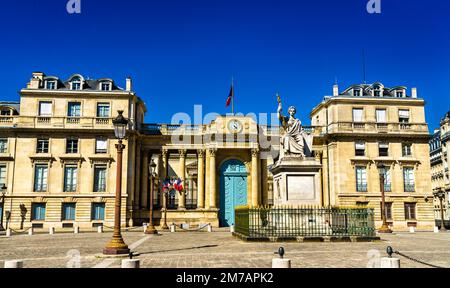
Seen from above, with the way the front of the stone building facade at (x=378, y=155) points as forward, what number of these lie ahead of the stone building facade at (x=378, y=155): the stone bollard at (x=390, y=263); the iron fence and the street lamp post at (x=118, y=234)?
3

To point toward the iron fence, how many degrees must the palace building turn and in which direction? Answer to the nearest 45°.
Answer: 0° — it already faces it

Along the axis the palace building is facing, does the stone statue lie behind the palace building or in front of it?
in front

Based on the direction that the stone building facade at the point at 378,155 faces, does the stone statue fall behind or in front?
in front

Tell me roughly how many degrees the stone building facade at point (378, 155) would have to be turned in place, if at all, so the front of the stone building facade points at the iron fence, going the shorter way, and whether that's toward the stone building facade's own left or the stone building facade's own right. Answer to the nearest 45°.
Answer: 0° — it already faces it

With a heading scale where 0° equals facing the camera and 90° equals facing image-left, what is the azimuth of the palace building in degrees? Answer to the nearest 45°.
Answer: approximately 0°

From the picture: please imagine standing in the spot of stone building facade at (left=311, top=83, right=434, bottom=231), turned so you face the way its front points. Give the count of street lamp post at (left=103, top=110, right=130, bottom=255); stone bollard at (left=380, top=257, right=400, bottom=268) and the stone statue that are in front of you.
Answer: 3

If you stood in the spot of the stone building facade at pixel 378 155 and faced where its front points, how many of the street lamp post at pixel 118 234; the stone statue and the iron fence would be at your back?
0

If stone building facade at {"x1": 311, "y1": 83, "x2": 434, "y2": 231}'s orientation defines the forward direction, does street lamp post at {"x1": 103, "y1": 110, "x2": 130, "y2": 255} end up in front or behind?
in front

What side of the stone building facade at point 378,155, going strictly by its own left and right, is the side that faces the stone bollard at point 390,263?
front

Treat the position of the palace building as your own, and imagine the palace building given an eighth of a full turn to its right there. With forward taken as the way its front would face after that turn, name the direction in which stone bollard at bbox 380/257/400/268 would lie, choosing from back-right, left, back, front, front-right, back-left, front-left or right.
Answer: front-left
